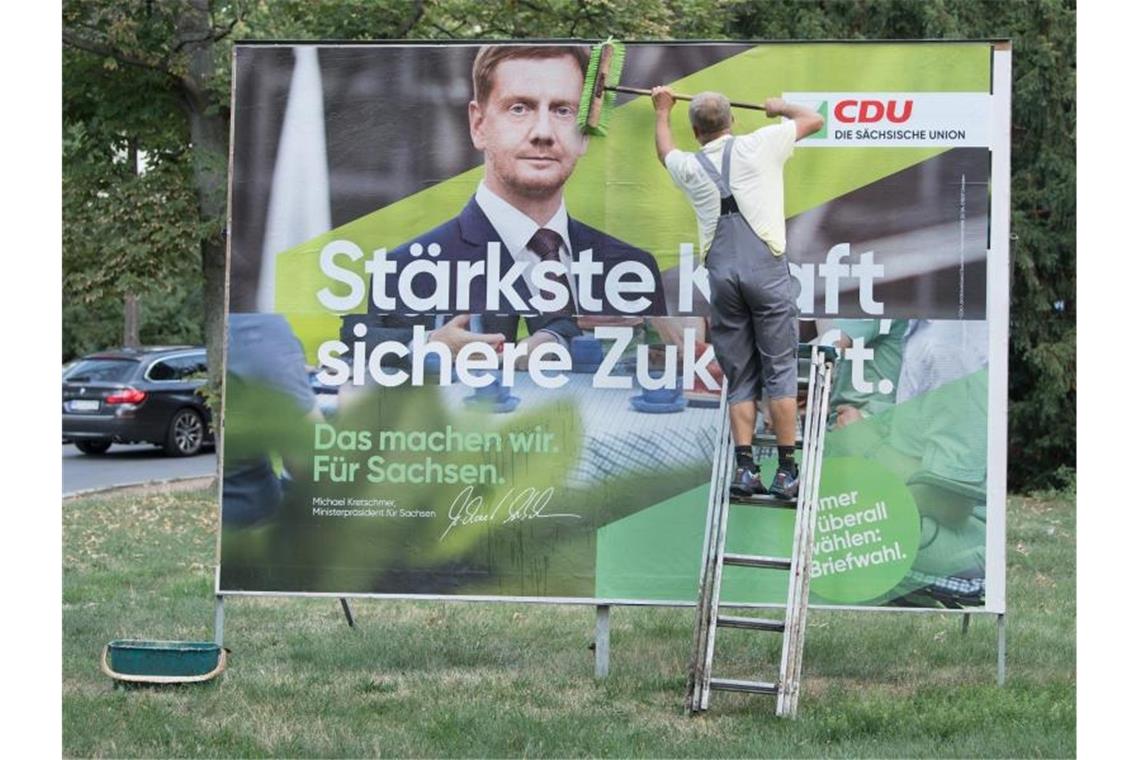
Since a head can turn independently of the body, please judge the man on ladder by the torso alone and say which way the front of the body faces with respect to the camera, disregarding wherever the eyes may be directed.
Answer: away from the camera

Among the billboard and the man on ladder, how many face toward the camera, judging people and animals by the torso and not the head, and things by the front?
1

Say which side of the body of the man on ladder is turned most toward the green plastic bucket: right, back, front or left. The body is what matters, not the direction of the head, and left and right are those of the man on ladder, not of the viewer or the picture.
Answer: left

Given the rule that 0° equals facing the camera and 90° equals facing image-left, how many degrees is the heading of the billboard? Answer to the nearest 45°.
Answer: approximately 0°

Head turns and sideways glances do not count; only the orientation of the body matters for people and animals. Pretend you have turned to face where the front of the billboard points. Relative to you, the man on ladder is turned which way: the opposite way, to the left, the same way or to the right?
the opposite way

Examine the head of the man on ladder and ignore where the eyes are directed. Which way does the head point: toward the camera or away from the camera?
away from the camera
